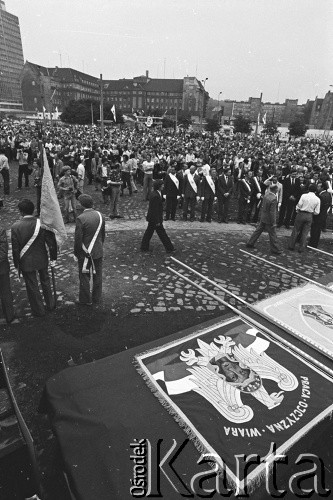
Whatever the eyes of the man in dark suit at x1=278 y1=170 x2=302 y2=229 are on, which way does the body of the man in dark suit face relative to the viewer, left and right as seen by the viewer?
facing the viewer

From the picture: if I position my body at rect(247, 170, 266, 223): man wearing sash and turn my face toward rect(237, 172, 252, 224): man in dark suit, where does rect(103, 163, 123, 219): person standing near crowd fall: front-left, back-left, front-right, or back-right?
front-right

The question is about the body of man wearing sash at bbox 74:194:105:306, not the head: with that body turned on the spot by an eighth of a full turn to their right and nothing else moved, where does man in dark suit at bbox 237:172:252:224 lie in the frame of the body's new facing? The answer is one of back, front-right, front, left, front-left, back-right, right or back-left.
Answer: front

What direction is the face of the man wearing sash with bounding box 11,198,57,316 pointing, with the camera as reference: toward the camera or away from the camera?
away from the camera

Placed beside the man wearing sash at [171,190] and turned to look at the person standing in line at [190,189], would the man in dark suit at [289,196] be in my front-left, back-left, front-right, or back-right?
front-right

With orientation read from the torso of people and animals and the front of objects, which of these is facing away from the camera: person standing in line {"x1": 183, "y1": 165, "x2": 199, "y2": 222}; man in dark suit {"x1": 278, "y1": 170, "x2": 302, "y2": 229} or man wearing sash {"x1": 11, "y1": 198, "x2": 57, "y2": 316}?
the man wearing sash

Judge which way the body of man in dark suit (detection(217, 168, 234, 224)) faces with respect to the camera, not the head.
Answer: toward the camera

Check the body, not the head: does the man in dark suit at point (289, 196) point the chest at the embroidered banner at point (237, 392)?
yes

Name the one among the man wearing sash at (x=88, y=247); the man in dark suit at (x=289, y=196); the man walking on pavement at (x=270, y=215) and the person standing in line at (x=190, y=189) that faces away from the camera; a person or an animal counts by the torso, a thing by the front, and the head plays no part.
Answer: the man wearing sash

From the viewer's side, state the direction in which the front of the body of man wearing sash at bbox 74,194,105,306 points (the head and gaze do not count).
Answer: away from the camera

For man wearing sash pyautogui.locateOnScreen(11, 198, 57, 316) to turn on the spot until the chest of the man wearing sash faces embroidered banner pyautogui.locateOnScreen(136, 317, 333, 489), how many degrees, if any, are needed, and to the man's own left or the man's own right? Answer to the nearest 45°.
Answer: approximately 135° to the man's own right

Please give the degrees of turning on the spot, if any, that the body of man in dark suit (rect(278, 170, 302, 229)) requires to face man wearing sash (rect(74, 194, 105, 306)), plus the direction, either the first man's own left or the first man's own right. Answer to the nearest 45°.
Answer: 0° — they already face them

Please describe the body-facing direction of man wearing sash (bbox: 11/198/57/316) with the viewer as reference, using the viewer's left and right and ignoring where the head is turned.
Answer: facing away from the viewer
